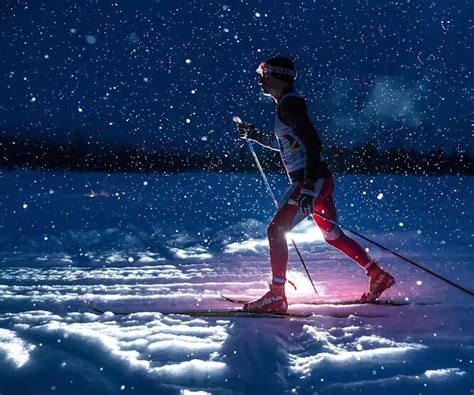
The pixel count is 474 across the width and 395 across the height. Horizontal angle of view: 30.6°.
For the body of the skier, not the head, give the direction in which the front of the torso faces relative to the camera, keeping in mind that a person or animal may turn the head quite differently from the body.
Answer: to the viewer's left

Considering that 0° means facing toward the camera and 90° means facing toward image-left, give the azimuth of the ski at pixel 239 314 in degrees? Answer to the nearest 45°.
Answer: approximately 90°

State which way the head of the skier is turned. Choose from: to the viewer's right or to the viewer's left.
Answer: to the viewer's left
